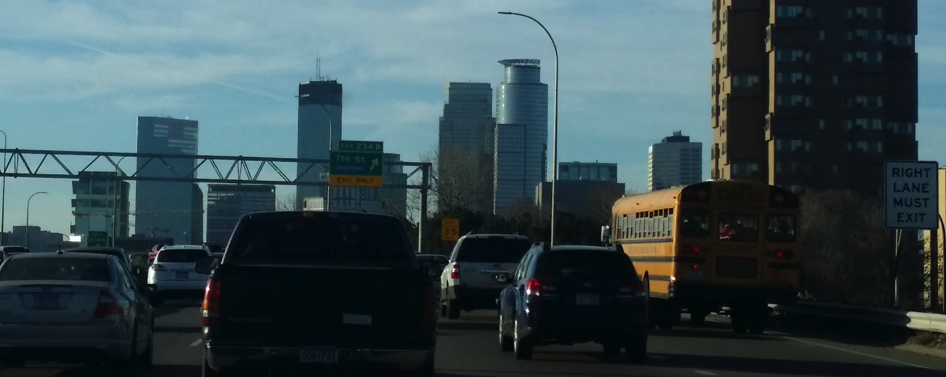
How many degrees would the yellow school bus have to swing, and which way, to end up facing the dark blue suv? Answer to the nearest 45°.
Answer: approximately 135° to its left

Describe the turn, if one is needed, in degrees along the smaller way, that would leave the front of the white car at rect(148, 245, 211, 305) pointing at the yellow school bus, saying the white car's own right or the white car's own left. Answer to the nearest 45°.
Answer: approximately 135° to the white car's own right

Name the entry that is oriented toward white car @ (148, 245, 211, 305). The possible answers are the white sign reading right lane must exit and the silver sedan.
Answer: the silver sedan

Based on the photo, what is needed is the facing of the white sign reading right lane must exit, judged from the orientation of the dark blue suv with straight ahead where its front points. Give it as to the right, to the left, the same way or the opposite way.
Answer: the opposite way

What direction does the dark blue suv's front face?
away from the camera

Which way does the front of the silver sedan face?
away from the camera

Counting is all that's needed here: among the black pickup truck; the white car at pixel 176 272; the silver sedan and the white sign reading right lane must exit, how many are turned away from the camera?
3

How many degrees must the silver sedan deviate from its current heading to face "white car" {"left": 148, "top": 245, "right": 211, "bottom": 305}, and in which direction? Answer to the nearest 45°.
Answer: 0° — it already faces it

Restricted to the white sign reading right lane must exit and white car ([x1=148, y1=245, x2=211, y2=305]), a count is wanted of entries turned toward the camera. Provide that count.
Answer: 1

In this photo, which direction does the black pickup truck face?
away from the camera

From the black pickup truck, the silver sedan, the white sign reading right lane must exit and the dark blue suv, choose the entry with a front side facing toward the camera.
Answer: the white sign reading right lane must exit

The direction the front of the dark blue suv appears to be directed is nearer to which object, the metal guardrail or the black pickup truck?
the metal guardrail

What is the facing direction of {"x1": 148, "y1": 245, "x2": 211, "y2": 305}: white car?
away from the camera

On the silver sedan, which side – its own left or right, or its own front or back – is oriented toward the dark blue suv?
right
